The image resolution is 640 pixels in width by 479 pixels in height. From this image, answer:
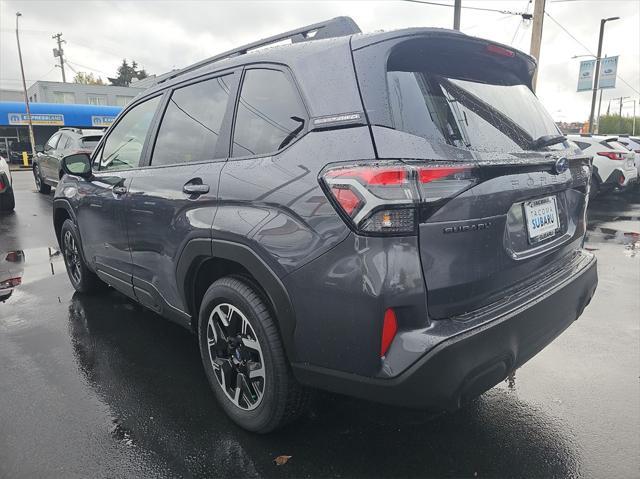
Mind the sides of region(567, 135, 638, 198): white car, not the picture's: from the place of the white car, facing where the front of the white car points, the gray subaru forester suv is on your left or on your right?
on your left

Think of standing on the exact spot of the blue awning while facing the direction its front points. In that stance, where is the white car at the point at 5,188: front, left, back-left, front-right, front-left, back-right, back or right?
front

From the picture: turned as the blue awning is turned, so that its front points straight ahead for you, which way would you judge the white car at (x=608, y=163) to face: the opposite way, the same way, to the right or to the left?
the opposite way

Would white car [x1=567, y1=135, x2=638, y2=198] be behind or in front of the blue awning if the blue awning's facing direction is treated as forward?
in front

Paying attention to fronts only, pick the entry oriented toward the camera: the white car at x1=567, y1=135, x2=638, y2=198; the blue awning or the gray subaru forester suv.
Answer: the blue awning

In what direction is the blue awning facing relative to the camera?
toward the camera

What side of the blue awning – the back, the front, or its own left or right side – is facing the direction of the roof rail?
front

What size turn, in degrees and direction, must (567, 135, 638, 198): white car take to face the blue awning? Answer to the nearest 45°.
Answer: approximately 45° to its left

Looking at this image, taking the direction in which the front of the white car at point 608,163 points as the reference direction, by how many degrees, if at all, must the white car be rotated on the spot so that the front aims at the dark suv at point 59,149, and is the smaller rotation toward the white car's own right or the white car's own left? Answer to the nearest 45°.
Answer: approximately 90° to the white car's own left

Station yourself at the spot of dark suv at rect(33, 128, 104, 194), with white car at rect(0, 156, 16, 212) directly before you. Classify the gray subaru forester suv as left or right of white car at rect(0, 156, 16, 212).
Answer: left

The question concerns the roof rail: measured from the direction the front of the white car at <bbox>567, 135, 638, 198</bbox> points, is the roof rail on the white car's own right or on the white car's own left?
on the white car's own left

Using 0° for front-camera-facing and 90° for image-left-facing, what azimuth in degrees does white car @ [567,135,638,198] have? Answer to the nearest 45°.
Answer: approximately 135°

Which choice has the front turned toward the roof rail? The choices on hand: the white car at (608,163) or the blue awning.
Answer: the blue awning

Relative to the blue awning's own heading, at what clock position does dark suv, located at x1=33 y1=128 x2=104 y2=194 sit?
The dark suv is roughly at 12 o'clock from the blue awning.
